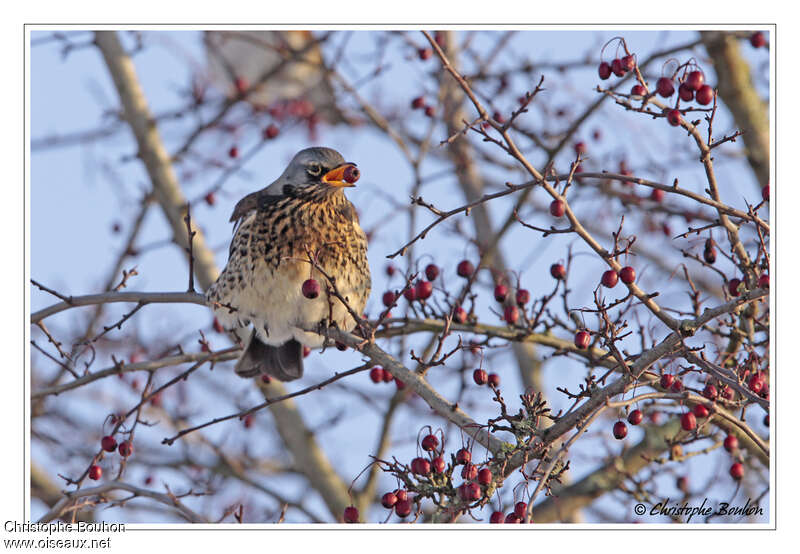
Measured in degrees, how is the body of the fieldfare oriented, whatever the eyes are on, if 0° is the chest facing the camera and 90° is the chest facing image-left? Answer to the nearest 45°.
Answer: approximately 315°

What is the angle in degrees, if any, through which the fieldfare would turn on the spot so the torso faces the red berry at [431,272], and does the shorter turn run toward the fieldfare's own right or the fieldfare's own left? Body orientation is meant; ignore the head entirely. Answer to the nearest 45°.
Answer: approximately 45° to the fieldfare's own left

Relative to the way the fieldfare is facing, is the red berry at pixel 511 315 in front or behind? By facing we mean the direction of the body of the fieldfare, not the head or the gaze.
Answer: in front

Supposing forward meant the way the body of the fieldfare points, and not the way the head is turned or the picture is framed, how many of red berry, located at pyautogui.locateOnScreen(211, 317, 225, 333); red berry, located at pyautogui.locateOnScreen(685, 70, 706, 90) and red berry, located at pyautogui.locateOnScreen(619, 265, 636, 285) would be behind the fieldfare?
1

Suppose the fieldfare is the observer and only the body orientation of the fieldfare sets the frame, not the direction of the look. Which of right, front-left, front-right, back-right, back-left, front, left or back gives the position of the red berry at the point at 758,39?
front-left

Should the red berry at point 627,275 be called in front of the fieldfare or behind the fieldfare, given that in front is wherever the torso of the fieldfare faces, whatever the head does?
in front
